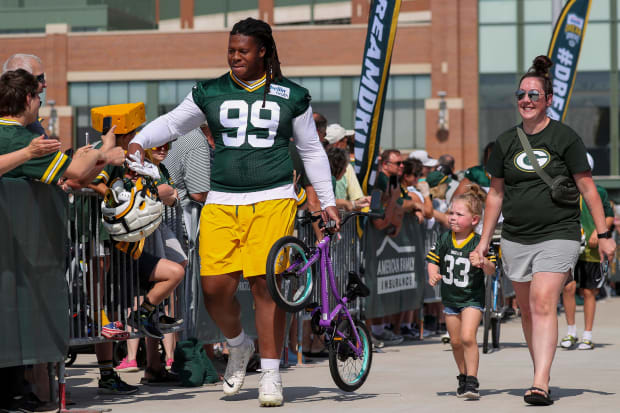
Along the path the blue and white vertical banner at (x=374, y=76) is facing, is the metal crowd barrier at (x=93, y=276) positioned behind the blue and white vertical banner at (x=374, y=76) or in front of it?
in front

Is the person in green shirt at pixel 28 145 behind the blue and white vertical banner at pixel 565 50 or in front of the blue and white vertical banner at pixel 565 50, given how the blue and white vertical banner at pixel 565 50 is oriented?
in front

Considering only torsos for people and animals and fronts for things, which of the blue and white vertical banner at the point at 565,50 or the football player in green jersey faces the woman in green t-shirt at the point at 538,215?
the blue and white vertical banner

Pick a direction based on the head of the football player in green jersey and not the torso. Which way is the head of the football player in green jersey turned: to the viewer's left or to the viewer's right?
to the viewer's left
